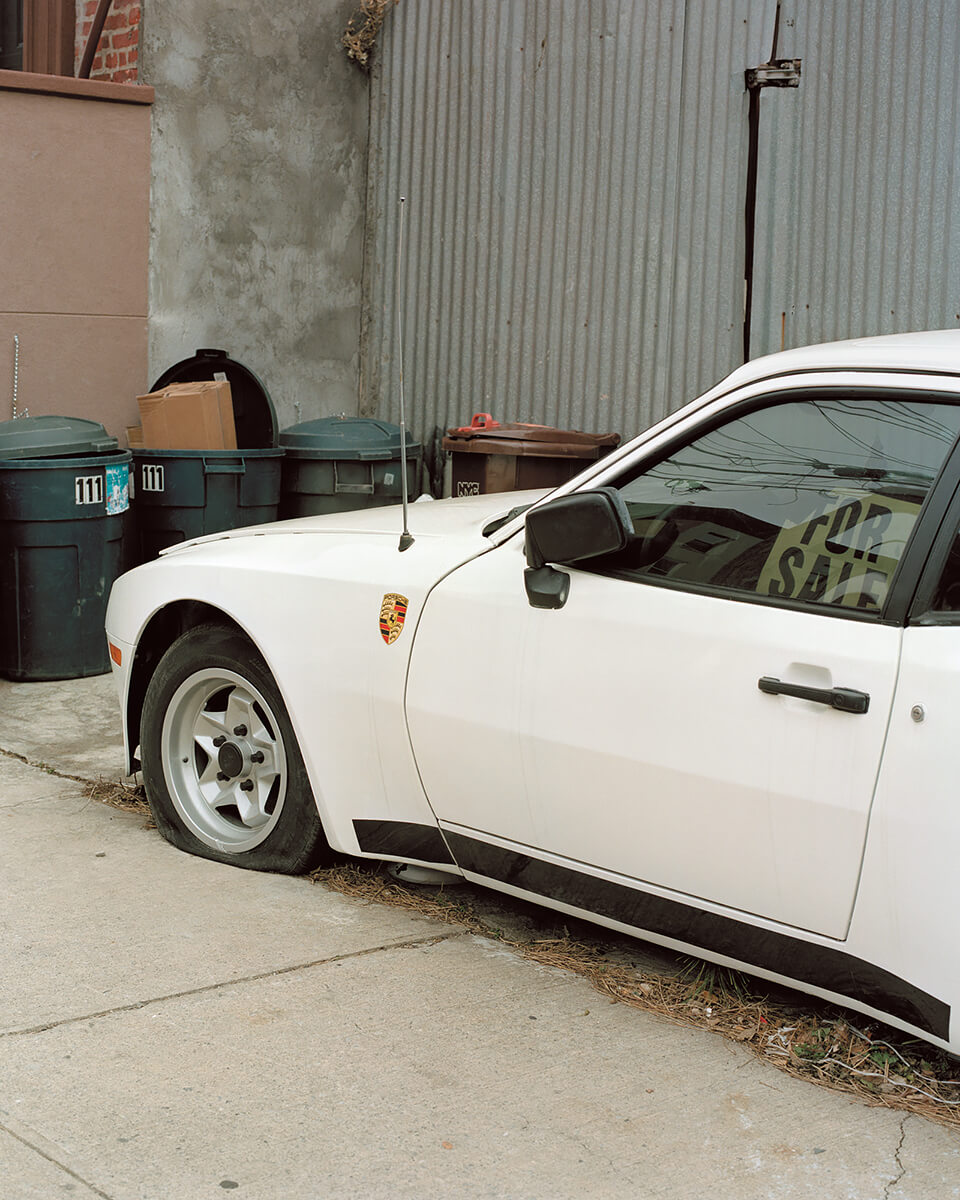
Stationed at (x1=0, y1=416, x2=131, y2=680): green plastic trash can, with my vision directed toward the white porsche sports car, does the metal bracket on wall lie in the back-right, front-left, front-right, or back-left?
front-left

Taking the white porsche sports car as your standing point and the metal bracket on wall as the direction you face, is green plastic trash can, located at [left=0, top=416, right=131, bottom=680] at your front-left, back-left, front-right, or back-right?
front-left

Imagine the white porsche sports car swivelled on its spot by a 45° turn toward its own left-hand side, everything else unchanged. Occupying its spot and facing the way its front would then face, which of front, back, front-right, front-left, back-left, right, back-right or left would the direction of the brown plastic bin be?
right

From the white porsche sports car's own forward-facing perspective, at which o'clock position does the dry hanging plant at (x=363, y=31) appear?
The dry hanging plant is roughly at 1 o'clock from the white porsche sports car.

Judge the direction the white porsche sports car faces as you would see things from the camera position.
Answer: facing away from the viewer and to the left of the viewer

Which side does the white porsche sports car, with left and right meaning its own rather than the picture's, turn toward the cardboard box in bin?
front

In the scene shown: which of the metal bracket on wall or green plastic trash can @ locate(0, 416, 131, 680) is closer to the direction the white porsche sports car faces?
the green plastic trash can

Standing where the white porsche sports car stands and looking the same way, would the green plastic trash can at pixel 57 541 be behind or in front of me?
in front

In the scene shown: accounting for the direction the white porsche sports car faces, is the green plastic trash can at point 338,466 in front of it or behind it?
in front
